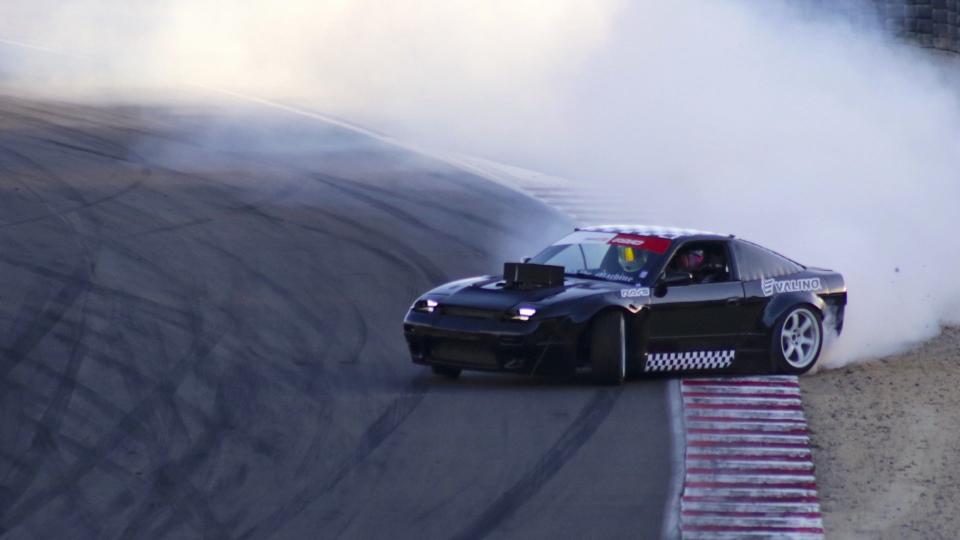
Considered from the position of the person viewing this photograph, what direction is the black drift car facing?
facing the viewer and to the left of the viewer
